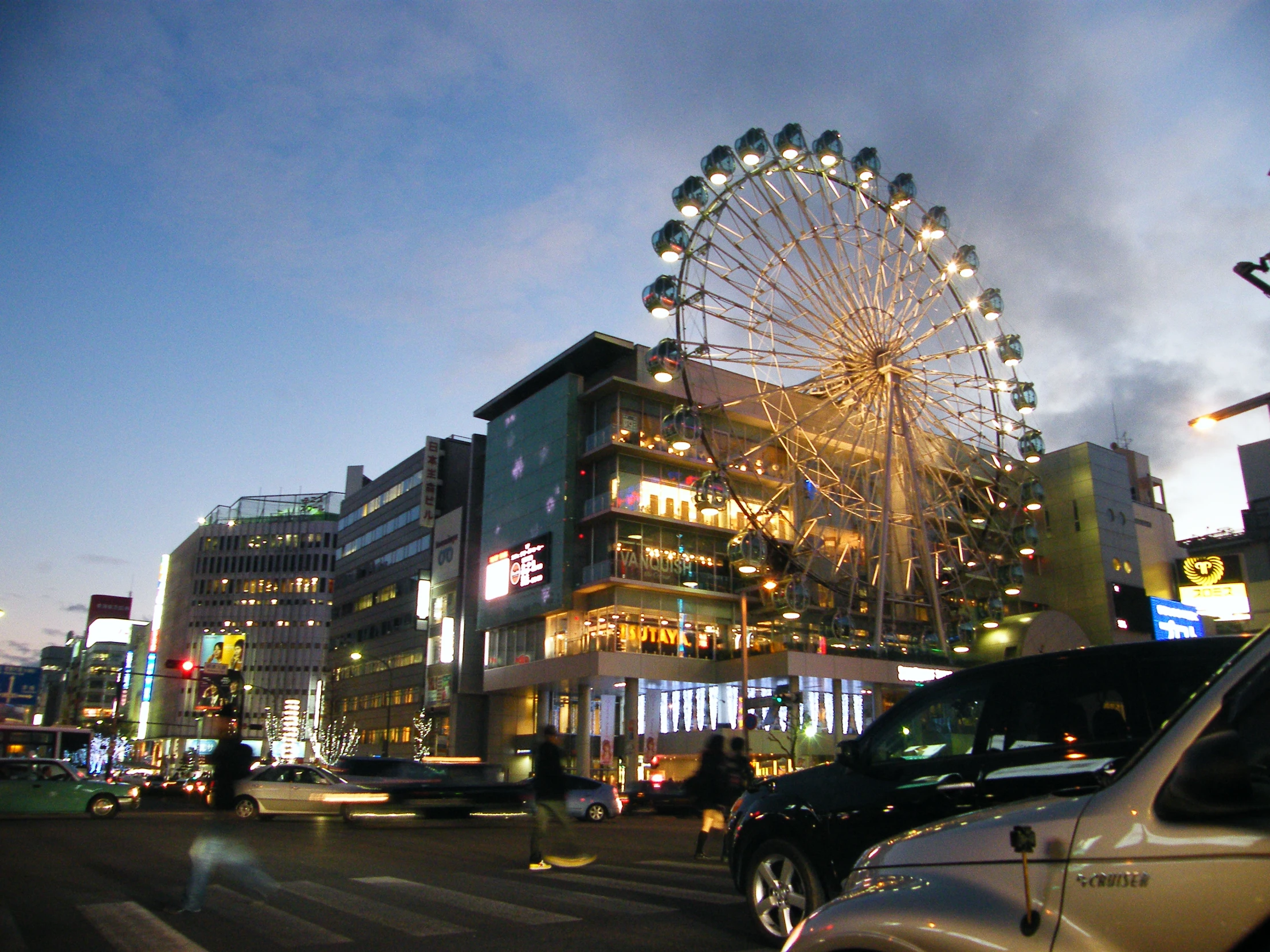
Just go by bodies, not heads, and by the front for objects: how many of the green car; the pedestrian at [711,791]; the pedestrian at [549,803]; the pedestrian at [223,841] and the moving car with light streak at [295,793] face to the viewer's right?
3

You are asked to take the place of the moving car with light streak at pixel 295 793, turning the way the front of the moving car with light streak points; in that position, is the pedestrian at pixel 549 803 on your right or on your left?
on your right

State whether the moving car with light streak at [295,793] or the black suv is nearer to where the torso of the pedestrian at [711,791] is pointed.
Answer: the moving car with light streak

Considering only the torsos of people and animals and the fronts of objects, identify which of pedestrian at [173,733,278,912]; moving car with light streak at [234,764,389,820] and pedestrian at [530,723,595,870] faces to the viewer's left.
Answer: pedestrian at [173,733,278,912]

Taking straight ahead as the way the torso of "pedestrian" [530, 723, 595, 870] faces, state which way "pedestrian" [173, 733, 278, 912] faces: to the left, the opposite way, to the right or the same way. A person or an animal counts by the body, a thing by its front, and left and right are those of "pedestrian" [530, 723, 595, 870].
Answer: the opposite way

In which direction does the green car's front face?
to the viewer's right

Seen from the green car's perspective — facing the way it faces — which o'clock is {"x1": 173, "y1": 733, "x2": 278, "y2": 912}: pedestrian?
The pedestrian is roughly at 3 o'clock from the green car.

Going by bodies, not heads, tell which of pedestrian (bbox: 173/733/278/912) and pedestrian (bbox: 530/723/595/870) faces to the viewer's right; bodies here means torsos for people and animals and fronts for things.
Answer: pedestrian (bbox: 530/723/595/870)

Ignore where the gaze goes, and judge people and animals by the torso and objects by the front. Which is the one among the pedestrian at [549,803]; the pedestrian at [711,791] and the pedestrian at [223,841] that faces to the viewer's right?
the pedestrian at [549,803]

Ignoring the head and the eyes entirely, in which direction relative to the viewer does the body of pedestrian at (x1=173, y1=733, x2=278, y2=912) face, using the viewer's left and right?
facing to the left of the viewer
